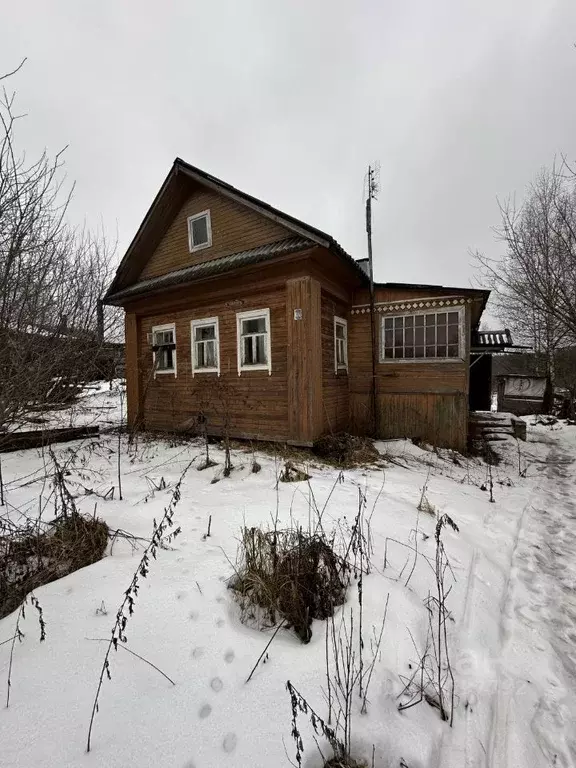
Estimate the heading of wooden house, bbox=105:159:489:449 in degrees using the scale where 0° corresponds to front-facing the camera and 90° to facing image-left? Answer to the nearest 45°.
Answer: approximately 45°

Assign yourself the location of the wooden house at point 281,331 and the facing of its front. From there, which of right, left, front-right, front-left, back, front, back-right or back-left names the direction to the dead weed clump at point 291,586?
front-left

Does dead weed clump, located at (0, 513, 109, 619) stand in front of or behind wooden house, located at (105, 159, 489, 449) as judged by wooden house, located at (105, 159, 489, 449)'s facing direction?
in front

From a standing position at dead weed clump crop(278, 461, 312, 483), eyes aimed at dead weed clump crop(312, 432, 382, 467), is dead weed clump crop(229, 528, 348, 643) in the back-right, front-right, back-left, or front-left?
back-right
